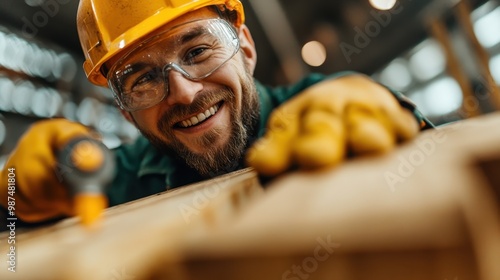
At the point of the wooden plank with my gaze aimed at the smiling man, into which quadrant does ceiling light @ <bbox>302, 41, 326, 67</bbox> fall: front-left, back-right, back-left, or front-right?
front-right

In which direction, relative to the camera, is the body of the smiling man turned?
toward the camera

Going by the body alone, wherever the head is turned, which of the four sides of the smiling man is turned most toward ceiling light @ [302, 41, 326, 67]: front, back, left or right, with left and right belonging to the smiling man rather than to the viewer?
back
